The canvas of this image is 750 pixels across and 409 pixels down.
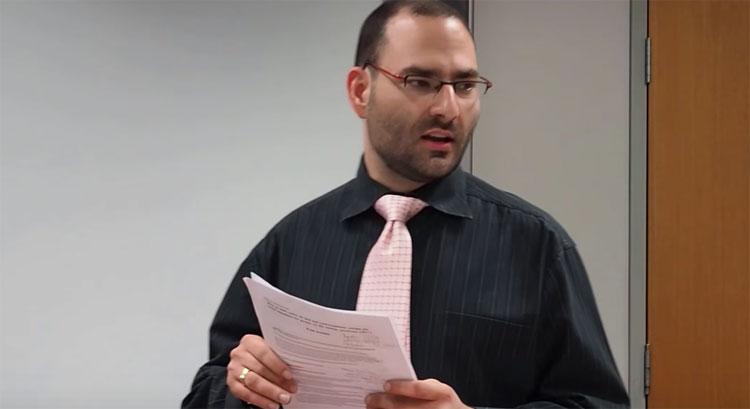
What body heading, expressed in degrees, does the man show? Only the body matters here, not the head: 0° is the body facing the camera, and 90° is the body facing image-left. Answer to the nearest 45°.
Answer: approximately 0°

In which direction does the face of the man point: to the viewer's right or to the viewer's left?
to the viewer's right

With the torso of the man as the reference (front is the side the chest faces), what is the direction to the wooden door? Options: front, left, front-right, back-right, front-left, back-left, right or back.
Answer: back-left
